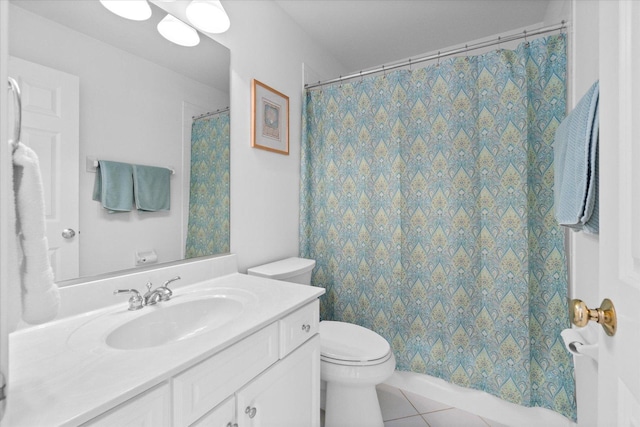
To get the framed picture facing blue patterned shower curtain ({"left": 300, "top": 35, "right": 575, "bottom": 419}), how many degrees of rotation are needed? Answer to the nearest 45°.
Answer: approximately 45° to its left

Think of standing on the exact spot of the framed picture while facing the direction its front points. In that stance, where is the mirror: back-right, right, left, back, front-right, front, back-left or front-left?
right

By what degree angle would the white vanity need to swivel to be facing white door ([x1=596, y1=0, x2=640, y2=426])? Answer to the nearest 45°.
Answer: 0° — it already faces it

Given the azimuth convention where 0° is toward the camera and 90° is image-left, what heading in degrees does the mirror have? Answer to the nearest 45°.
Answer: approximately 315°

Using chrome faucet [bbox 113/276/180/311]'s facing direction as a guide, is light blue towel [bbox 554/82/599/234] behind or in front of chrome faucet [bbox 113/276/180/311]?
in front

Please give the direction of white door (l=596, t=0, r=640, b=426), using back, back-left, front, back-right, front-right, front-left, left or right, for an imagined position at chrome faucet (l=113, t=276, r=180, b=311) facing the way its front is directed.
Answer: front

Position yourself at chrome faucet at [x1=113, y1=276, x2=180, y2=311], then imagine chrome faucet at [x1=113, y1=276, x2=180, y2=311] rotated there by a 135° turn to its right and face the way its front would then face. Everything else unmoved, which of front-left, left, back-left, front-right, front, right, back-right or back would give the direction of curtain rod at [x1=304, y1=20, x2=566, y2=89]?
back

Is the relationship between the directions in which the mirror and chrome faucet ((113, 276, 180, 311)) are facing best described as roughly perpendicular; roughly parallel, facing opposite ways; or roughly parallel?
roughly parallel

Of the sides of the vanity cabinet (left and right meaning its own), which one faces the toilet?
left

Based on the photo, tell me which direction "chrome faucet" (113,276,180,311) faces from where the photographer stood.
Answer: facing the viewer and to the right of the viewer

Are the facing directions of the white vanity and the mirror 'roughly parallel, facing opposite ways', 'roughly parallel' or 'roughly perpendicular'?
roughly parallel

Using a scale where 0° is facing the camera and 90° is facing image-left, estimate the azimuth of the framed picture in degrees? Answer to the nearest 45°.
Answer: approximately 315°

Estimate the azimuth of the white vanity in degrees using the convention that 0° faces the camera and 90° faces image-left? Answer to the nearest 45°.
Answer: approximately 315°
